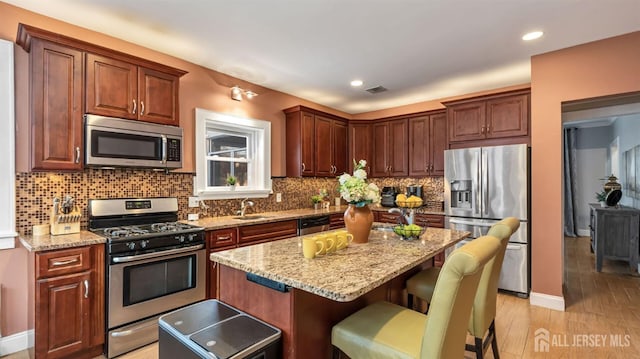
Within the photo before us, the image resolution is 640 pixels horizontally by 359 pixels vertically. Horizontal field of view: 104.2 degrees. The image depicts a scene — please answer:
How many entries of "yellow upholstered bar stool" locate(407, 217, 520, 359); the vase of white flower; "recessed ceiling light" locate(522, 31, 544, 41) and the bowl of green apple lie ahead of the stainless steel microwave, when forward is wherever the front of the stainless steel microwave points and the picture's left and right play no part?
4

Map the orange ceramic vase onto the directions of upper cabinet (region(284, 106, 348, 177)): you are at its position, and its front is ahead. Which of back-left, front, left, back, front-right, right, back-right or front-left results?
front-right

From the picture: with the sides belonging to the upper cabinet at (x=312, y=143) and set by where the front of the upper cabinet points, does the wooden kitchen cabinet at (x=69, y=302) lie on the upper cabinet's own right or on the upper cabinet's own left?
on the upper cabinet's own right

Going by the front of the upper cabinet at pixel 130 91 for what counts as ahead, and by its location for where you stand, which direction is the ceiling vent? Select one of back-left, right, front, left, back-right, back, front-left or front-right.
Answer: front-left

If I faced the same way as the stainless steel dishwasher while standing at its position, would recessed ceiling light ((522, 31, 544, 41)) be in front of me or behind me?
in front

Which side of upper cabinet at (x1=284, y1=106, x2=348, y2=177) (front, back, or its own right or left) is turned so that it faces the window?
right

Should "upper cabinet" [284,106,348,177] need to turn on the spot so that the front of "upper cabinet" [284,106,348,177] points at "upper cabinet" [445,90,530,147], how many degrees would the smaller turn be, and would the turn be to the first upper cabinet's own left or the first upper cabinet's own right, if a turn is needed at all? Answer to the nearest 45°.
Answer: approximately 45° to the first upper cabinet's own left

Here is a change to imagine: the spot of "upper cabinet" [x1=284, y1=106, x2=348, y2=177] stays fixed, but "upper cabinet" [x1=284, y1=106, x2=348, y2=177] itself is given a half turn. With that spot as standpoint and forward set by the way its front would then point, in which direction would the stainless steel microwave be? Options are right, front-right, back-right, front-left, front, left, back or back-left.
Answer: left

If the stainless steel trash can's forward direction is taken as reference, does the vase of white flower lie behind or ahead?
behind
